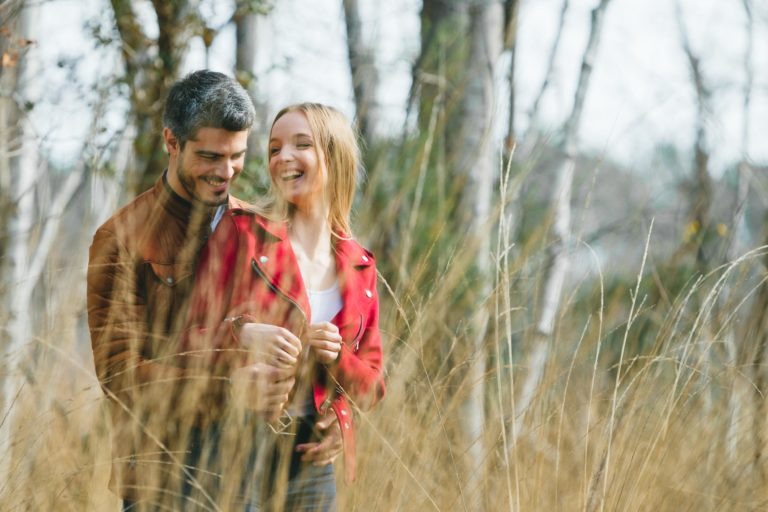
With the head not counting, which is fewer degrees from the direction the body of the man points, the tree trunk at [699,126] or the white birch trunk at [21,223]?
the tree trunk

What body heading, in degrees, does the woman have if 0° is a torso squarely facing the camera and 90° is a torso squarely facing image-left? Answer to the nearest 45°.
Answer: approximately 0°

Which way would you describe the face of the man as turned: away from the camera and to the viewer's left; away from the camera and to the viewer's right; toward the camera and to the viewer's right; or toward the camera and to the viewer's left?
toward the camera and to the viewer's right

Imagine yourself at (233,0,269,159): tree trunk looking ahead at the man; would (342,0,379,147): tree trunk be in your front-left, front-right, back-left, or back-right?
back-left

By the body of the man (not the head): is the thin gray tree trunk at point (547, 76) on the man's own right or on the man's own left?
on the man's own left

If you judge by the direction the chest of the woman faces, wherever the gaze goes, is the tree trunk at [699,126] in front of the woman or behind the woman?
behind

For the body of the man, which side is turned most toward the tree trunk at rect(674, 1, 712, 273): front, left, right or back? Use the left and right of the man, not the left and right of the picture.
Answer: left

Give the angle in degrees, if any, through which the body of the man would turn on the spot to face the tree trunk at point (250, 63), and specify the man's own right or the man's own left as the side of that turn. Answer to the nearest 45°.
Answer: approximately 135° to the man's own left

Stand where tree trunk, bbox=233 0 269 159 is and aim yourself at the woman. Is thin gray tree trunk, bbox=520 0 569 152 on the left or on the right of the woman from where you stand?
left
